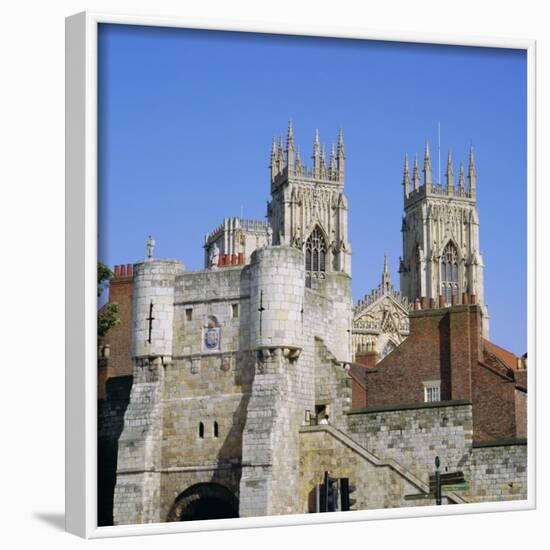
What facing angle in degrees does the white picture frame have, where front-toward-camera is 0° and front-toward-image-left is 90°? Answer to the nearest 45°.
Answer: approximately 315°
